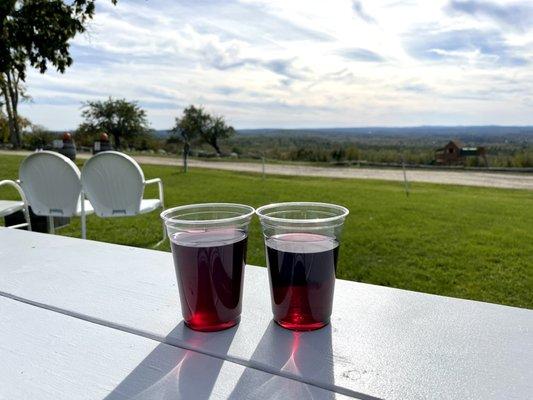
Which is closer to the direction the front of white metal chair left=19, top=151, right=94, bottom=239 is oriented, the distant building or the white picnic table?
the distant building

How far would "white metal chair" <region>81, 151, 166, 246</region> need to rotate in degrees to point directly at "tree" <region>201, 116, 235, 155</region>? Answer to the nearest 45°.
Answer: approximately 45° to its left

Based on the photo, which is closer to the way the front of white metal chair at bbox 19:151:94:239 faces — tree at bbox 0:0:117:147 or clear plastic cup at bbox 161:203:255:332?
the tree

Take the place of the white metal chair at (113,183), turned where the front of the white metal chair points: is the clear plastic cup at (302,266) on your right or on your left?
on your right

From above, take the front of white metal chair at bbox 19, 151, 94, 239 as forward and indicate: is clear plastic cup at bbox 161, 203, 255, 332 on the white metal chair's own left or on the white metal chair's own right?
on the white metal chair's own right

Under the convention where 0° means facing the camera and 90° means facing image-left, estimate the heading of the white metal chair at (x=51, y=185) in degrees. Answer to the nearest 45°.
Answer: approximately 225°

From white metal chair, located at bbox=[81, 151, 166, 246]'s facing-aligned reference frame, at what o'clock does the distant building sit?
The distant building is roughly at 12 o'clock from the white metal chair.

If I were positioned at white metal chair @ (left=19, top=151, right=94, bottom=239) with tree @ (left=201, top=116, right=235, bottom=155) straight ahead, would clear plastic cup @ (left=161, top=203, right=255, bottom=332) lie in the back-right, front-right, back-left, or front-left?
back-right

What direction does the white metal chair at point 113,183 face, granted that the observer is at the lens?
facing away from the viewer and to the right of the viewer

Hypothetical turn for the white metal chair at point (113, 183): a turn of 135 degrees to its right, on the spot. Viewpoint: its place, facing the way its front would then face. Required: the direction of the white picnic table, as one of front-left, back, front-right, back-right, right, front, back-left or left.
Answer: front

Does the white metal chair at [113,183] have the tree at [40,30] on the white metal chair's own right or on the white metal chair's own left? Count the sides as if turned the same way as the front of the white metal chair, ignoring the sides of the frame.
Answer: on the white metal chair's own left

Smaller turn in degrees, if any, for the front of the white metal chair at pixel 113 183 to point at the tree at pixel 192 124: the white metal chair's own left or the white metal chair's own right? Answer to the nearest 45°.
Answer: approximately 45° to the white metal chair's own left
